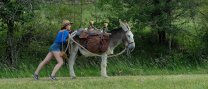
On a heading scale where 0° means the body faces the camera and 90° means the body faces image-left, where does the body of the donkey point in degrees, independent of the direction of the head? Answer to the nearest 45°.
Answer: approximately 270°

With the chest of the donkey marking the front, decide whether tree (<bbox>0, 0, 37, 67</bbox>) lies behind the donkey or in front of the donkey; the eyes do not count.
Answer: behind
